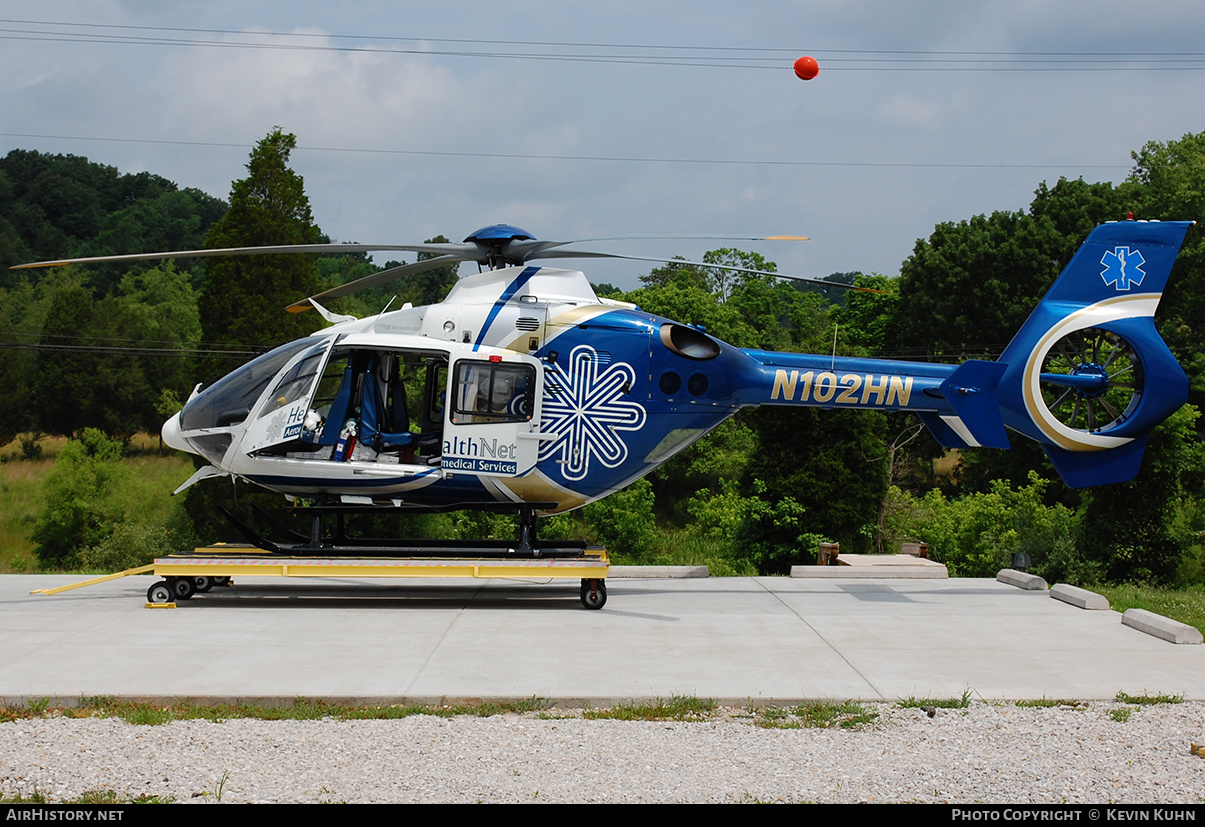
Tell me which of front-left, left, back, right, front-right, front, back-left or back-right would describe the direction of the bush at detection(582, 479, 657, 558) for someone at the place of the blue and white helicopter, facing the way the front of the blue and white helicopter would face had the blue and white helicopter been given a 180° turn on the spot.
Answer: left

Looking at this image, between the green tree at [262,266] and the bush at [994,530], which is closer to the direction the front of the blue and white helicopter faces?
the green tree

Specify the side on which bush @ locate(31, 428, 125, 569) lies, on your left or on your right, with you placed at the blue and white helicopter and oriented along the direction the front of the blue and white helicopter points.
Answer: on your right

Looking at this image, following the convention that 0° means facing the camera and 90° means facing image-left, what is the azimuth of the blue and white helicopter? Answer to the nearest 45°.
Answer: approximately 90°

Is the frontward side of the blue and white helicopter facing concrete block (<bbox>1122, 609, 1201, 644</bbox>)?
no

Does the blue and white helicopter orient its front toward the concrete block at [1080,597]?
no

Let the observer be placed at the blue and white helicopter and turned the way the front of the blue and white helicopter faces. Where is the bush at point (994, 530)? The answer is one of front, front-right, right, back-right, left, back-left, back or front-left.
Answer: back-right

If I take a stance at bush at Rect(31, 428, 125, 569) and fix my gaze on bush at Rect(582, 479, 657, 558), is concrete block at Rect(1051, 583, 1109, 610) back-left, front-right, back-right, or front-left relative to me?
front-right

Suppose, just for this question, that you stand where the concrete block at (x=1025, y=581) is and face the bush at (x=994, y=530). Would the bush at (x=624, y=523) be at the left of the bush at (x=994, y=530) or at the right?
left

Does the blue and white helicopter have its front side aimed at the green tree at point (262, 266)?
no

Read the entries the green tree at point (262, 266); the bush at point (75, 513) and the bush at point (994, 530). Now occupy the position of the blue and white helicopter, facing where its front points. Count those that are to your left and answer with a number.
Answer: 0

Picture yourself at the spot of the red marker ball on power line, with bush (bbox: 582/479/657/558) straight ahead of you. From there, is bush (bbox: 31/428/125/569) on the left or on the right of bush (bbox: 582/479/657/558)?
left

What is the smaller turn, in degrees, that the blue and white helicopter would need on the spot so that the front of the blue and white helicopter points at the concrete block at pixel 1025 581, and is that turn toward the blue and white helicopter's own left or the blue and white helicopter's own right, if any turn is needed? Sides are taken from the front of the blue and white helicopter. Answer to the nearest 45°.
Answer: approximately 180°
